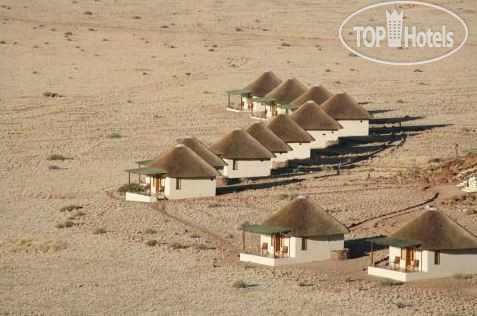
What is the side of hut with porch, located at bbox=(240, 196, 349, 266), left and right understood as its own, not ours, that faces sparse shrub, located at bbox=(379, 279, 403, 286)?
left

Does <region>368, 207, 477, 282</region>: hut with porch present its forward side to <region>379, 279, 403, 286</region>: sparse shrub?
yes

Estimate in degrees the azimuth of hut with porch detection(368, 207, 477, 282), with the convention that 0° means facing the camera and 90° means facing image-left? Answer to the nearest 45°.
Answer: approximately 45°

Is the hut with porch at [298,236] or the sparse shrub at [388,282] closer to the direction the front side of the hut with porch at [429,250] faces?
the sparse shrub

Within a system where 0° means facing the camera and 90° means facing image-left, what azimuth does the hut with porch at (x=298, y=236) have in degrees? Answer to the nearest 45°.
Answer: approximately 45°

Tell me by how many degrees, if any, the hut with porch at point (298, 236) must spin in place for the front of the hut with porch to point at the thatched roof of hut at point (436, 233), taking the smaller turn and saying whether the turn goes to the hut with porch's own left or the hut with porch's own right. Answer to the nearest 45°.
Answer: approximately 135° to the hut with porch's own left
